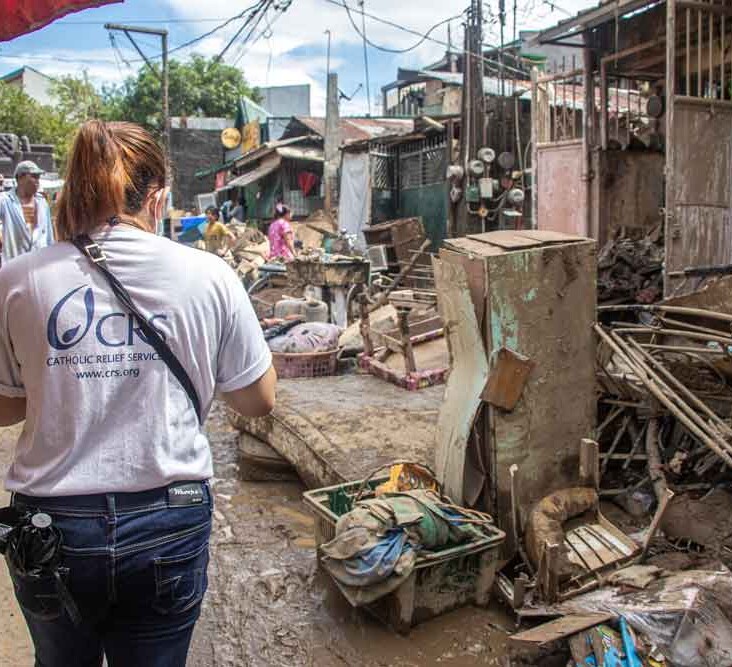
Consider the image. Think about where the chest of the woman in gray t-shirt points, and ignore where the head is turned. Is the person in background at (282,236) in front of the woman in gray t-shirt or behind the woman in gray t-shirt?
in front

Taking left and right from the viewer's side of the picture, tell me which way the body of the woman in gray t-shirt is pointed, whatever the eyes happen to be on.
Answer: facing away from the viewer

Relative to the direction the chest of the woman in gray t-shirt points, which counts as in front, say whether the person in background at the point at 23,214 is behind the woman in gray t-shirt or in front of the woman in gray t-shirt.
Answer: in front

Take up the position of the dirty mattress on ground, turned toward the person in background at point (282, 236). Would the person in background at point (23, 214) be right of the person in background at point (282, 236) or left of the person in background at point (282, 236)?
left

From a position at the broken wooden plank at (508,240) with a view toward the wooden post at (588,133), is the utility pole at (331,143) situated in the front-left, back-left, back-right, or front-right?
front-left

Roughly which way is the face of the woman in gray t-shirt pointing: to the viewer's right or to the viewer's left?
to the viewer's right

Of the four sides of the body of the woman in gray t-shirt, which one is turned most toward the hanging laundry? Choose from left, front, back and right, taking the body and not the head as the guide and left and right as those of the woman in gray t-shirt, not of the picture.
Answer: front

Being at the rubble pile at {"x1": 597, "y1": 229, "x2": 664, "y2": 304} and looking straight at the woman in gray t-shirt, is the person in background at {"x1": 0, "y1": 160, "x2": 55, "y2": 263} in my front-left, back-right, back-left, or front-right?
front-right

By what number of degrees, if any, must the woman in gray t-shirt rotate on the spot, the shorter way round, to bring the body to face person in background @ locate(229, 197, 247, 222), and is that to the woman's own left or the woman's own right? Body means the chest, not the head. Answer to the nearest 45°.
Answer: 0° — they already face them

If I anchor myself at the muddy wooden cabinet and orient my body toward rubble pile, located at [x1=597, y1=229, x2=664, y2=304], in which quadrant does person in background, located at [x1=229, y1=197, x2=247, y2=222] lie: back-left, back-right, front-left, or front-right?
front-left

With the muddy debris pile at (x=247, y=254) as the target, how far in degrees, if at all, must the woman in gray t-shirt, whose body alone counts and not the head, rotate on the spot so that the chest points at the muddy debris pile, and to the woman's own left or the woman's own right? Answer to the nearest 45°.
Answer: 0° — they already face it
